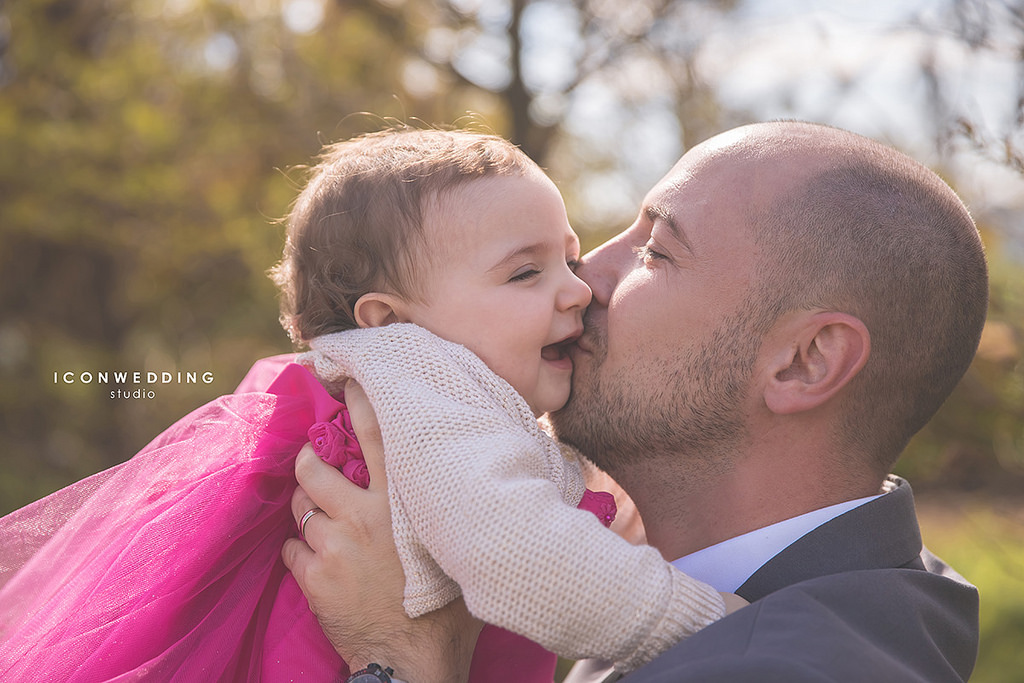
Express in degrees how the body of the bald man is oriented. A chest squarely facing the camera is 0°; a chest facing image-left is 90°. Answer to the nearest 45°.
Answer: approximately 90°

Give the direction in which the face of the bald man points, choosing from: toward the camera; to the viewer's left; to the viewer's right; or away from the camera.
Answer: to the viewer's left
